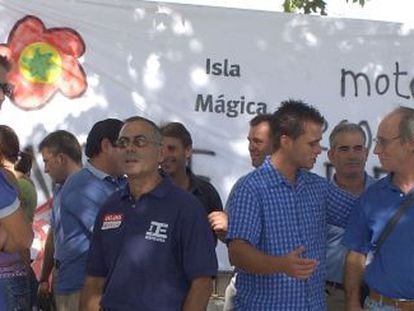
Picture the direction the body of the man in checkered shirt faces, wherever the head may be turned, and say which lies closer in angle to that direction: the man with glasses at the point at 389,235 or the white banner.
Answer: the man with glasses

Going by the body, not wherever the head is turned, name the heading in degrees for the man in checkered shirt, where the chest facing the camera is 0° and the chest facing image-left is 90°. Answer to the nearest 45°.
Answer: approximately 315°

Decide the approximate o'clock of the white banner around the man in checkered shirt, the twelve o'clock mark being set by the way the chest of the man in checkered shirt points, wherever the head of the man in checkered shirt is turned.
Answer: The white banner is roughly at 7 o'clock from the man in checkered shirt.

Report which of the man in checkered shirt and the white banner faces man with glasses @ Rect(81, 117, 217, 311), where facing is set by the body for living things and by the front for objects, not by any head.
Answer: the white banner

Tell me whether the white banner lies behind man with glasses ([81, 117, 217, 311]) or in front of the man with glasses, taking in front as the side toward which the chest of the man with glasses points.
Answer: behind

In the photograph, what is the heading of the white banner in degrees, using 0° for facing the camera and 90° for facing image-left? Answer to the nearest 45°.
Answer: approximately 0°

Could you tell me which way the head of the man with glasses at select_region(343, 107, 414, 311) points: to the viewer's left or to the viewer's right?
to the viewer's left

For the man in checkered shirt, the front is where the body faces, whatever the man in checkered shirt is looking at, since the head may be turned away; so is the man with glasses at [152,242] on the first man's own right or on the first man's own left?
on the first man's own right
